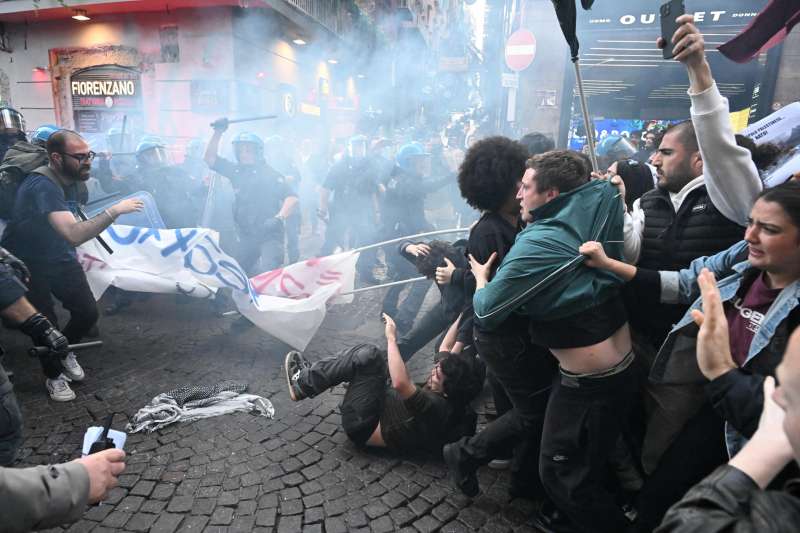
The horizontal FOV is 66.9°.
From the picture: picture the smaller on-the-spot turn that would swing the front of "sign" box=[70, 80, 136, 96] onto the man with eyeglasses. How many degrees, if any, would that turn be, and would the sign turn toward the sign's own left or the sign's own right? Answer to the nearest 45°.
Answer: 0° — it already faces them

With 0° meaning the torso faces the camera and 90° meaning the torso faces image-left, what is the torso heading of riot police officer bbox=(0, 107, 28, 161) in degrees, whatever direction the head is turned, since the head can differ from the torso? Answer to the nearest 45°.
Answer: approximately 270°

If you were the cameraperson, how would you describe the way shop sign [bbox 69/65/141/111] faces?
facing the viewer

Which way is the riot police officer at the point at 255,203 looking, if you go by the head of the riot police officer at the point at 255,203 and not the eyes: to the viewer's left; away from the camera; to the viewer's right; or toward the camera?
toward the camera

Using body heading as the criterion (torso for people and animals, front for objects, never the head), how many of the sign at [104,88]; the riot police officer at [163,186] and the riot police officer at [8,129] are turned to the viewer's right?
1

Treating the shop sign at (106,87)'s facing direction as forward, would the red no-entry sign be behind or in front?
in front

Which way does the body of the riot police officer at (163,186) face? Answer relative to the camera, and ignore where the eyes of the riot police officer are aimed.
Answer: toward the camera
